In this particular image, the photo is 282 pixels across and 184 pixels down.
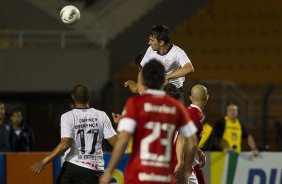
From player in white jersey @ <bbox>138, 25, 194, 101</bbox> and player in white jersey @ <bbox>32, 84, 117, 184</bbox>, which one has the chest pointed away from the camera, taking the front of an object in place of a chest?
player in white jersey @ <bbox>32, 84, 117, 184</bbox>

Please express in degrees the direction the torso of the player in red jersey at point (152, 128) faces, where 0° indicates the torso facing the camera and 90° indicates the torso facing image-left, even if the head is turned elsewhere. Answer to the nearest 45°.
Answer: approximately 180°

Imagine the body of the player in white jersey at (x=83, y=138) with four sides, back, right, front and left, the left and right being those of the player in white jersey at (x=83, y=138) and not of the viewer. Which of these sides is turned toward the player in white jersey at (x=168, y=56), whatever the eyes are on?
right

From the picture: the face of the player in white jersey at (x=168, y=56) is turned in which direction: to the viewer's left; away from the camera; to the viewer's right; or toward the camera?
to the viewer's left

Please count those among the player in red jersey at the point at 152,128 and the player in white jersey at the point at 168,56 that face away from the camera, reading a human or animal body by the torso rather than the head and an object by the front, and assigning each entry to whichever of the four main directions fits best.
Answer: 1

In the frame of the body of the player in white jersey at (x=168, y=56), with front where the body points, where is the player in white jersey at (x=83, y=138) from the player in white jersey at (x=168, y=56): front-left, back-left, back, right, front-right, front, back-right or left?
front-right

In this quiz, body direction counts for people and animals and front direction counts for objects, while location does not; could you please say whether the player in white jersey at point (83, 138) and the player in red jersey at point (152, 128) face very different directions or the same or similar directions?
same or similar directions

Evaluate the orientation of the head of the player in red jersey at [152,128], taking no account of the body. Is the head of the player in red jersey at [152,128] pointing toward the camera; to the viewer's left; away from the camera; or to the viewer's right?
away from the camera

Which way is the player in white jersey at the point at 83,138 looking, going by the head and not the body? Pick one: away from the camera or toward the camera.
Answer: away from the camera

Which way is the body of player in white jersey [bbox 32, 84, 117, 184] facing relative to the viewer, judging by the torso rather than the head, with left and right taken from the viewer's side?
facing away from the viewer

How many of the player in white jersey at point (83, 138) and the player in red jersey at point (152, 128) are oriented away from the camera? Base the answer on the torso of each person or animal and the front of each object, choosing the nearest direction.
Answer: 2

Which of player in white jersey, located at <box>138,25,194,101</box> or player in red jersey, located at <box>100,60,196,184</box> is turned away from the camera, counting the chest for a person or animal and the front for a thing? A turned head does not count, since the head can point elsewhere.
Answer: the player in red jersey

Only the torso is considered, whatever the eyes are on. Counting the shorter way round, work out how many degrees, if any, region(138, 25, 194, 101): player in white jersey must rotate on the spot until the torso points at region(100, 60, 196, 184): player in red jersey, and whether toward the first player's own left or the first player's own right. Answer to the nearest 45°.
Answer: approximately 45° to the first player's own left

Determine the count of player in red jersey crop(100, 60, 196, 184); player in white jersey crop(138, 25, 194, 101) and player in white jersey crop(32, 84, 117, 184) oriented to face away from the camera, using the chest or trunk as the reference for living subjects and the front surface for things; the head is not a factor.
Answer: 2
